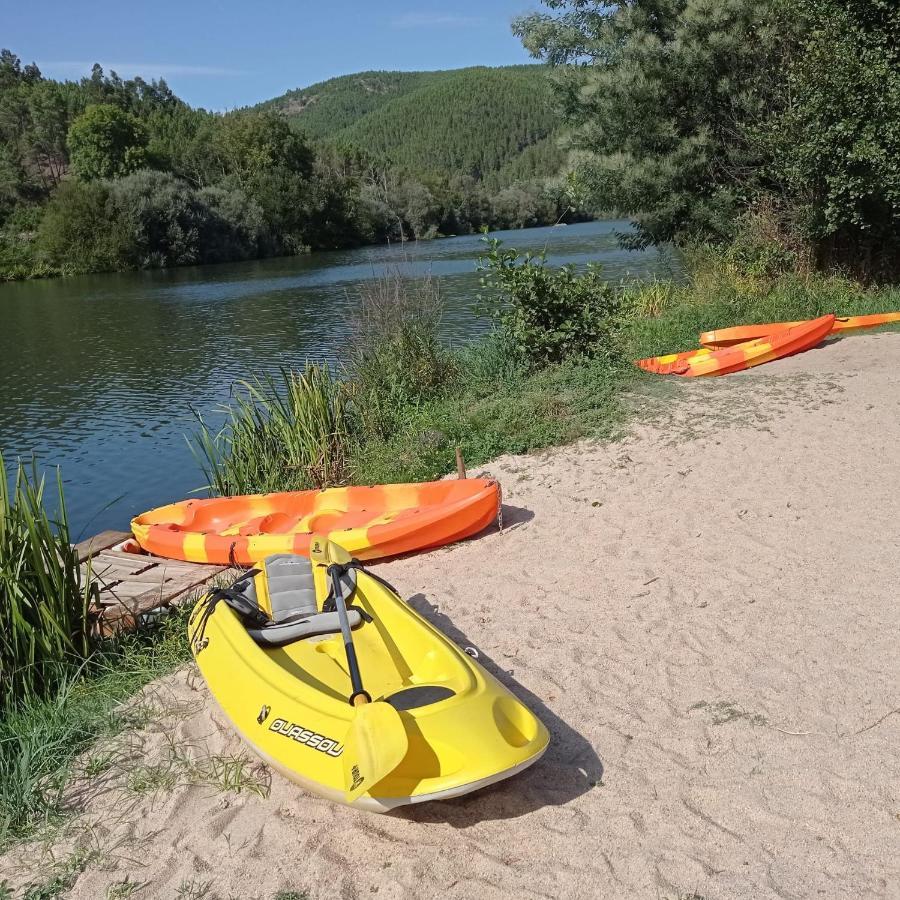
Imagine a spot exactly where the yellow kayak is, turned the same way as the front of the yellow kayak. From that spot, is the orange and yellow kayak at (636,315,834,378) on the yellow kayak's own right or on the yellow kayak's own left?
on the yellow kayak's own left

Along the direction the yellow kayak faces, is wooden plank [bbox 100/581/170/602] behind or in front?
behind

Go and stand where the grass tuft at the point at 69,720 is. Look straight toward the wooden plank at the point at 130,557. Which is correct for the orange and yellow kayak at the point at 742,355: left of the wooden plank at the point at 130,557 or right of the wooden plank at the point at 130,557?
right

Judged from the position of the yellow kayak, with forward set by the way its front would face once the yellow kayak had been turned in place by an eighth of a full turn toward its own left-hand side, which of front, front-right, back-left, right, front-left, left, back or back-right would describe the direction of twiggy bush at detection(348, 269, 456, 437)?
left

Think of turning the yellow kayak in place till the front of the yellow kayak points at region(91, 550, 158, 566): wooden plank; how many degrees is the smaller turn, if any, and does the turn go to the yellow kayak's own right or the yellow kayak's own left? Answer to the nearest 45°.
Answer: approximately 180°

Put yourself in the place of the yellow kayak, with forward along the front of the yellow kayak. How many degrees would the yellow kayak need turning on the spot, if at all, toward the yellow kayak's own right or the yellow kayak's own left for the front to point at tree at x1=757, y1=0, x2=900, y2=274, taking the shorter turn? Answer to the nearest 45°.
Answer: approximately 90° to the yellow kayak's own left
